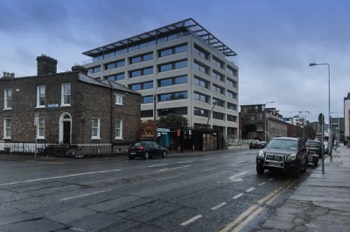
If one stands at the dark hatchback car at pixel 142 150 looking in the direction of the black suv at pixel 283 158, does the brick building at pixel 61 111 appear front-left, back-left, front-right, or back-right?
back-right

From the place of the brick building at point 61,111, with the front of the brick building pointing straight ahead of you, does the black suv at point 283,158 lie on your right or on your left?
on your left

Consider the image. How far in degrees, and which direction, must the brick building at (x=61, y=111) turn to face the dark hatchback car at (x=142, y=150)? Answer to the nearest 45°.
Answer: approximately 90° to its left
